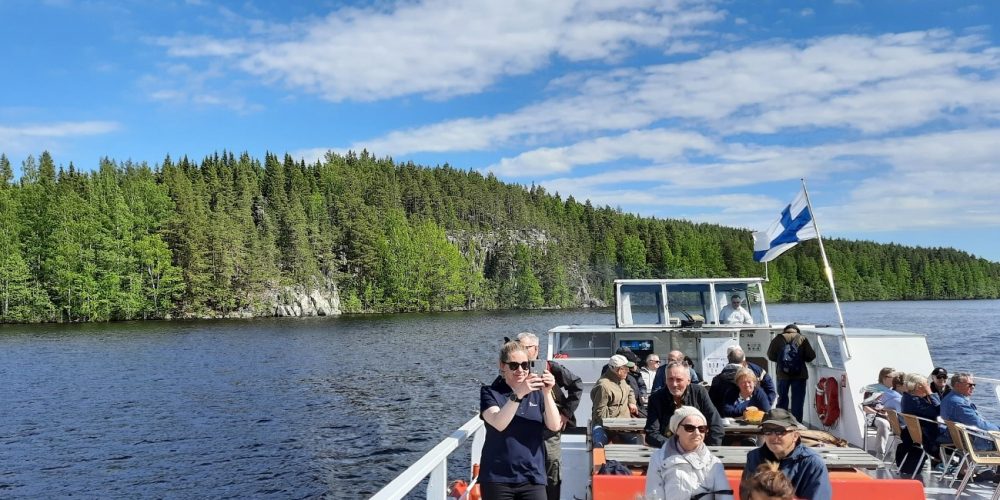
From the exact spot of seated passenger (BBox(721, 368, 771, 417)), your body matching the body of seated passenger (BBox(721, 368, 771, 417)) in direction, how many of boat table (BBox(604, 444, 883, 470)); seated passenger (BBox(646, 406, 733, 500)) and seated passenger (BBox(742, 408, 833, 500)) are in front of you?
3

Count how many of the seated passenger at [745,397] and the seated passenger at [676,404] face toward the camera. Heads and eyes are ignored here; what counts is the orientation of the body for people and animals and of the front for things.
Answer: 2

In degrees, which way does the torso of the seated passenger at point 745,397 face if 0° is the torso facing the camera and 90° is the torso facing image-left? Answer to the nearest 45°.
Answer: approximately 0°

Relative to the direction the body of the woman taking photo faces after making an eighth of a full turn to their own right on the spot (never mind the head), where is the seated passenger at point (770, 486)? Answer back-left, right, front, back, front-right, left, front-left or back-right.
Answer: front-left

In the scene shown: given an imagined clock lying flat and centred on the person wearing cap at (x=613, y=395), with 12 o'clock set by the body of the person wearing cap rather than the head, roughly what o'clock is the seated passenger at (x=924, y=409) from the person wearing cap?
The seated passenger is roughly at 10 o'clock from the person wearing cap.

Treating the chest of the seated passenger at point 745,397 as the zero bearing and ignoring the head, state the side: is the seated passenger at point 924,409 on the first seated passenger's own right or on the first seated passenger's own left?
on the first seated passenger's own left

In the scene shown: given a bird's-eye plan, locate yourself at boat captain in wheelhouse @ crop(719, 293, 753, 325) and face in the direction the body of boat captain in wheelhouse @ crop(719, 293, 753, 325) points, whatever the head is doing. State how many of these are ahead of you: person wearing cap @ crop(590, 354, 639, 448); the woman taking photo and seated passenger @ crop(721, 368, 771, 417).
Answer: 3

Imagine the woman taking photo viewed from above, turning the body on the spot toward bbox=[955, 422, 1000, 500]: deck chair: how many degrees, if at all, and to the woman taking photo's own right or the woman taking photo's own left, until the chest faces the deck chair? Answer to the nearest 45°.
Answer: approximately 90° to the woman taking photo's own left

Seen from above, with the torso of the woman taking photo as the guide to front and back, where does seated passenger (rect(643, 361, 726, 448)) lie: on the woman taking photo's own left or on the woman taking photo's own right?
on the woman taking photo's own left

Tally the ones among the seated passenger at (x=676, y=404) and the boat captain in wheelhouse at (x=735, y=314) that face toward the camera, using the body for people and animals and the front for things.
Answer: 2

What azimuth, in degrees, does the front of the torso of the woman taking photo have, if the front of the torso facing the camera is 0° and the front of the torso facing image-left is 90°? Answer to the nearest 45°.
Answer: approximately 315°

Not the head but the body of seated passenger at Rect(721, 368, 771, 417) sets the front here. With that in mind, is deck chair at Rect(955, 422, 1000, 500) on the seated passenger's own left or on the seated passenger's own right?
on the seated passenger's own left

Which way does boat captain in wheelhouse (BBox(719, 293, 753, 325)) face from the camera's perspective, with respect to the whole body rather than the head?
toward the camera

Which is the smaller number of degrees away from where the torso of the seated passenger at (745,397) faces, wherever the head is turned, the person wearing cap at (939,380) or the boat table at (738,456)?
the boat table

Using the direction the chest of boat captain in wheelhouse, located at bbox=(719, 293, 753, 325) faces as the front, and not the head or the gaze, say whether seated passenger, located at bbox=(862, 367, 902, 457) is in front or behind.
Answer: in front

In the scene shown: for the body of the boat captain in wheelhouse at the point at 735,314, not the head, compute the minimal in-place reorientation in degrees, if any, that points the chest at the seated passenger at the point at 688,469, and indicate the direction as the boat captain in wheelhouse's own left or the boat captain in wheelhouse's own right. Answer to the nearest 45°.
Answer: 0° — they already face them

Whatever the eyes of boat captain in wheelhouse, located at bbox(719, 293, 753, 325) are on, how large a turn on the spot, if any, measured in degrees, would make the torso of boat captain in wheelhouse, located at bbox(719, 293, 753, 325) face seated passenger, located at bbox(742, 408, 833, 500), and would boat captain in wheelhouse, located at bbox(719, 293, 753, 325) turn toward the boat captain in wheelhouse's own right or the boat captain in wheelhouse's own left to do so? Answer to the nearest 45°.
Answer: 0° — they already face them

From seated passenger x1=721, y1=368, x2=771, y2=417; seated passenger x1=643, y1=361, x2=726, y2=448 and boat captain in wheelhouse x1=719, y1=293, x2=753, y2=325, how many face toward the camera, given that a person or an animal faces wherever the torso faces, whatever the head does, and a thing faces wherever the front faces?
3

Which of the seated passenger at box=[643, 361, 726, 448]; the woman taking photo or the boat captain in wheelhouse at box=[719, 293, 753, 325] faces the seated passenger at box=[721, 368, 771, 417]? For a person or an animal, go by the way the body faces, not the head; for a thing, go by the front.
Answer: the boat captain in wheelhouse at box=[719, 293, 753, 325]

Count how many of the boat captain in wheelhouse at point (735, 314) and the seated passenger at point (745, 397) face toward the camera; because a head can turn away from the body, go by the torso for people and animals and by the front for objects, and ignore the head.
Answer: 2
